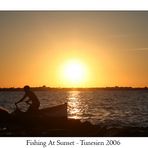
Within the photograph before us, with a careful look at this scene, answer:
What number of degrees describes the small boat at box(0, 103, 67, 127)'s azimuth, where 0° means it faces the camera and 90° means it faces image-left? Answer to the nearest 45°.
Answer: approximately 270°
